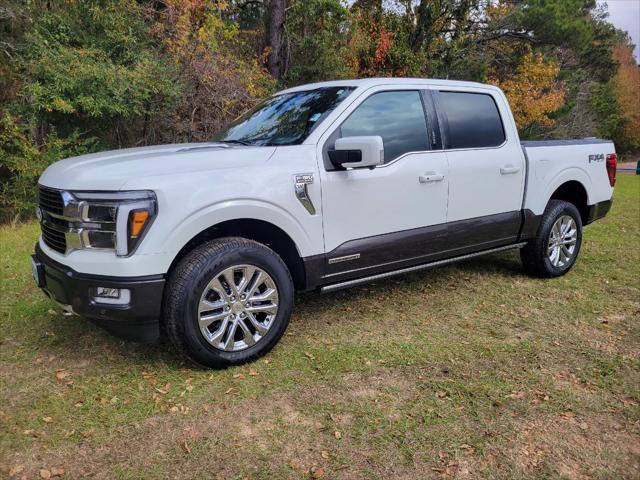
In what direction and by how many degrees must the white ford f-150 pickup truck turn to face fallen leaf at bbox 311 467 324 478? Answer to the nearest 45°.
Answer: approximately 45° to its left

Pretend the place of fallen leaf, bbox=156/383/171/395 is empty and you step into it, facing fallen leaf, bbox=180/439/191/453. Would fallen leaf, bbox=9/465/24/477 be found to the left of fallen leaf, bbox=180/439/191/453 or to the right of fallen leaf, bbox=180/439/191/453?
right

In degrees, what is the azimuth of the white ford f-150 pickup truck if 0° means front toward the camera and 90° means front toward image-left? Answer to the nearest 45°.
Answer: approximately 45°

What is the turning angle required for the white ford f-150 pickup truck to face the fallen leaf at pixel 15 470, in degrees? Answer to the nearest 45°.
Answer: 0° — it already faces it

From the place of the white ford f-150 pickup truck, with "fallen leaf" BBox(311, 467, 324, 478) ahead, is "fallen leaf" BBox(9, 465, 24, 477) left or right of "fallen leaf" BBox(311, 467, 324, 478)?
right

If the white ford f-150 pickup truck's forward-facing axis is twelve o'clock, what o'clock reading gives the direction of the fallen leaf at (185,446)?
The fallen leaf is roughly at 11 o'clock from the white ford f-150 pickup truck.

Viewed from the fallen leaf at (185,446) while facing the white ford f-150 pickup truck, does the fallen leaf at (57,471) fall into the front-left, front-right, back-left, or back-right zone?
back-left

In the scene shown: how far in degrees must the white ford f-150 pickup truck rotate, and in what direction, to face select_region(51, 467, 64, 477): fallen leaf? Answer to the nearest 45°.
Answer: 0° — it already faces it
